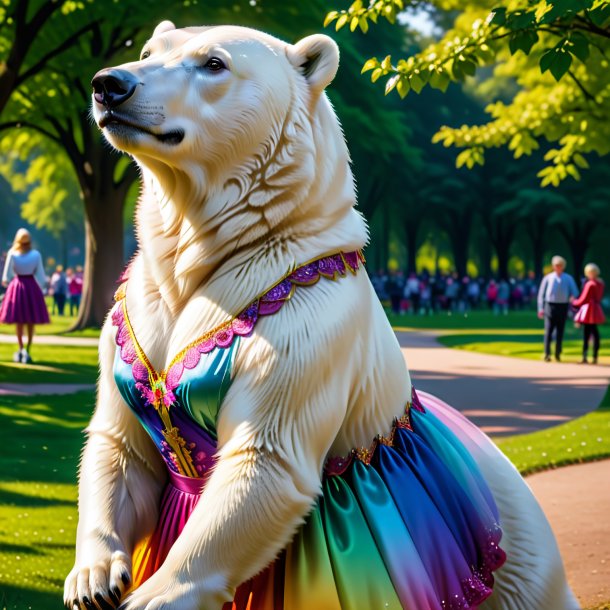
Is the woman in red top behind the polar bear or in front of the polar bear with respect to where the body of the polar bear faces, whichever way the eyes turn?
behind

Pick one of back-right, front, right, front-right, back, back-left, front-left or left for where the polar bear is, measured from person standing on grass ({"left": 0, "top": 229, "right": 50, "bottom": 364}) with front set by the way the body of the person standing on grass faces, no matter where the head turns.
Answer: back

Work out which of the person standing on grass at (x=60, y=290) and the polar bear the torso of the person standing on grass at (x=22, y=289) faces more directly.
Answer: the person standing on grass at (x=60, y=290)

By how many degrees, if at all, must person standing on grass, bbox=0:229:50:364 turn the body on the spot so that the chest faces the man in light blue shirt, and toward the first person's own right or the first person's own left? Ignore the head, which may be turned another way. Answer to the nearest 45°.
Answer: approximately 90° to the first person's own right

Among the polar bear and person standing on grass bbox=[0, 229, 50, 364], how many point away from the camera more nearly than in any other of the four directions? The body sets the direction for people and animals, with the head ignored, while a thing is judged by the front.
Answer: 1

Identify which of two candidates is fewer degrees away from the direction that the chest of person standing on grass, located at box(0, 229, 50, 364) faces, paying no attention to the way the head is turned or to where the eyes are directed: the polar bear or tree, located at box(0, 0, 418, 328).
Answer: the tree

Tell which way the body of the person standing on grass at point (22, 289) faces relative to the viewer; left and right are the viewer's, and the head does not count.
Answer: facing away from the viewer

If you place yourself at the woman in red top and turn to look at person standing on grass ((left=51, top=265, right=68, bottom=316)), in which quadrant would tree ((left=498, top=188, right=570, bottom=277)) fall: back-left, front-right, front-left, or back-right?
front-right

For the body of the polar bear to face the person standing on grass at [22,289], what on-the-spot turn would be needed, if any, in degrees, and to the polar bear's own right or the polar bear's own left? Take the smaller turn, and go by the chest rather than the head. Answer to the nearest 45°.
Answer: approximately 135° to the polar bear's own right
